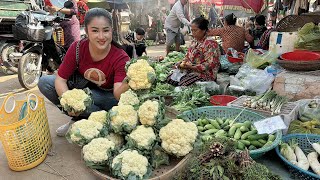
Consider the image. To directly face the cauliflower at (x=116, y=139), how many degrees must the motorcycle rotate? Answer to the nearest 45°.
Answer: approximately 45° to its left

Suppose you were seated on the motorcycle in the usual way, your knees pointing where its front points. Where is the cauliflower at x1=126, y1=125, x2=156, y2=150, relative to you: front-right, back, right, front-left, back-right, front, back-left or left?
front-left

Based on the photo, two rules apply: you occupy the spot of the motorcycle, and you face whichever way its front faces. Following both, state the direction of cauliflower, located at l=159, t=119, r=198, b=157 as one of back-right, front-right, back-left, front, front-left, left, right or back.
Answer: front-left

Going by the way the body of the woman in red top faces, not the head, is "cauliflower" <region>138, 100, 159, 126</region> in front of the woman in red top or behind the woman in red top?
in front

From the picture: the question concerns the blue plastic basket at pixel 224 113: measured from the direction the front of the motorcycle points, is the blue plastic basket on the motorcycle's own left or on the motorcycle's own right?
on the motorcycle's own left

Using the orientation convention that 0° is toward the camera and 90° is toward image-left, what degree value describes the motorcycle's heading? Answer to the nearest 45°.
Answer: approximately 45°

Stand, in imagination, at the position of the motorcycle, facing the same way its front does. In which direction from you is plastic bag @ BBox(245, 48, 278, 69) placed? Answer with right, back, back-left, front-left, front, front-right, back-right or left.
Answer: left

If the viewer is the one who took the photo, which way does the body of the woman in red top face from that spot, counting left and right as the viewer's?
facing the viewer

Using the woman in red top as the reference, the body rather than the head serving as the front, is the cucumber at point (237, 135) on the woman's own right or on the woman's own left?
on the woman's own left

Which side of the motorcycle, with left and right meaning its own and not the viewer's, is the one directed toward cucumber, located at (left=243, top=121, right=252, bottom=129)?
left

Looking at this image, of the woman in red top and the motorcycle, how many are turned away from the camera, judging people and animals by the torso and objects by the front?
0

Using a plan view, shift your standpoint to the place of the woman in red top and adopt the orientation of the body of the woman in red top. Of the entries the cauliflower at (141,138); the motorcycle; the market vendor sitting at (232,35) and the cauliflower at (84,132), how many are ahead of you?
2

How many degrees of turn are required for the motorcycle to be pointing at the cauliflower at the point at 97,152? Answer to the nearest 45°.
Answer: approximately 45° to its left

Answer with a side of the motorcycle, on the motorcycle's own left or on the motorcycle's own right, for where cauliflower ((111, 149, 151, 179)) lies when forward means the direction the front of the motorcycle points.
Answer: on the motorcycle's own left

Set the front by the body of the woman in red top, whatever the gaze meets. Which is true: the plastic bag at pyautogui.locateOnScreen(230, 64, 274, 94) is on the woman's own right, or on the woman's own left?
on the woman's own left

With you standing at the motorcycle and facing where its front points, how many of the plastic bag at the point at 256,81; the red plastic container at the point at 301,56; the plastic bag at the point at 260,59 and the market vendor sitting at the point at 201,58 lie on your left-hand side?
4

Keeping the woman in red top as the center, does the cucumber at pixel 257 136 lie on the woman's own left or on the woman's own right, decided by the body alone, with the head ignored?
on the woman's own left

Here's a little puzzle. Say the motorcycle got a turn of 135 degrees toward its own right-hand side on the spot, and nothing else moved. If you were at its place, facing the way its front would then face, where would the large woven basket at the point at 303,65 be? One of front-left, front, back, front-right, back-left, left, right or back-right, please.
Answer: back-right

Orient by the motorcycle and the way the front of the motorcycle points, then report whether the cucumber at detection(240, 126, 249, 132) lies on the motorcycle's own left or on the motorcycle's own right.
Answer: on the motorcycle's own left

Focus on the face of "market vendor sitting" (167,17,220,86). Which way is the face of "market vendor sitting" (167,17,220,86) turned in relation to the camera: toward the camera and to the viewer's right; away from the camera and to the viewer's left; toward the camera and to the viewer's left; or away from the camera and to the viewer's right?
toward the camera and to the viewer's left
